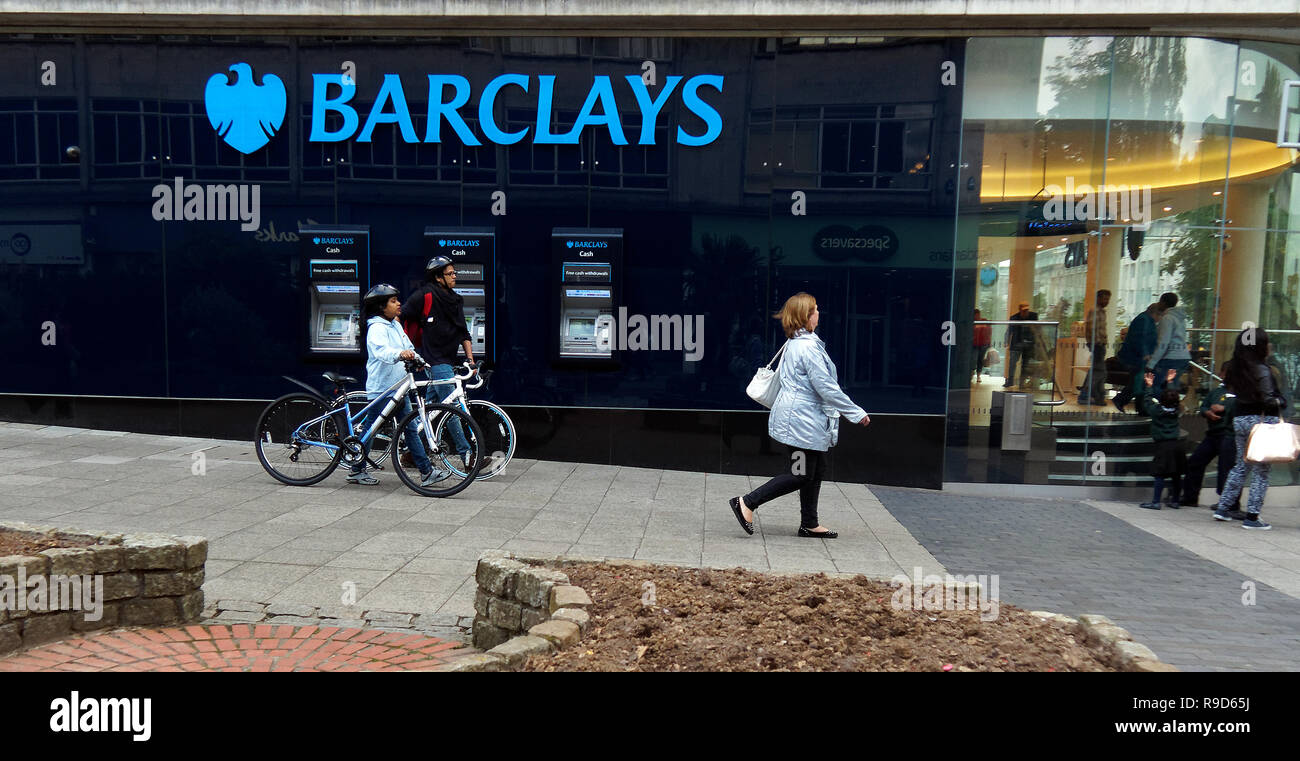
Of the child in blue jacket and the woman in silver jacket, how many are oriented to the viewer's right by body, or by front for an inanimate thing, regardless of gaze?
2

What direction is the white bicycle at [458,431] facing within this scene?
to the viewer's right

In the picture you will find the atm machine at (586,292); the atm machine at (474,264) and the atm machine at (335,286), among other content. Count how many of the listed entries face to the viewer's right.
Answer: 0

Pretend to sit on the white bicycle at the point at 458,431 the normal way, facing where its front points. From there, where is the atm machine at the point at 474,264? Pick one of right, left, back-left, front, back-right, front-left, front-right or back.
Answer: left

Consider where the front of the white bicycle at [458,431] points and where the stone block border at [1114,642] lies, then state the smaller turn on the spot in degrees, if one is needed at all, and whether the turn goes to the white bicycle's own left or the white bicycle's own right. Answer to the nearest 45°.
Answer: approximately 45° to the white bicycle's own right

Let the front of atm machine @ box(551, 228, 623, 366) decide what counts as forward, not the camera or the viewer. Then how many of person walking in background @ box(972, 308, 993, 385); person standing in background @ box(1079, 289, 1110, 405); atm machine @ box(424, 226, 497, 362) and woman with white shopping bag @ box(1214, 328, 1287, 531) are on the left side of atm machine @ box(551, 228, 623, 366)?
3

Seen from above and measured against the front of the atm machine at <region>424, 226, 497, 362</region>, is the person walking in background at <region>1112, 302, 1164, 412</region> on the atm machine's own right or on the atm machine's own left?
on the atm machine's own left

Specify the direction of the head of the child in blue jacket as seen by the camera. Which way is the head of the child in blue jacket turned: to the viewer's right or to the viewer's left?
to the viewer's right

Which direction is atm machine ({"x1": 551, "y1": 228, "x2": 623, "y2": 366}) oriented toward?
toward the camera

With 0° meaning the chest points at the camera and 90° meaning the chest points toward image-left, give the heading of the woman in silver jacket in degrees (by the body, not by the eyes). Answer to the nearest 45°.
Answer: approximately 270°

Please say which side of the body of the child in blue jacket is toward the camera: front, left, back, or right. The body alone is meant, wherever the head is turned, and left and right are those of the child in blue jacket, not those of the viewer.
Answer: right

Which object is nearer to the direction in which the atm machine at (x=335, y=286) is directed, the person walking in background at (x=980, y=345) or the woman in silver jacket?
the woman in silver jacket

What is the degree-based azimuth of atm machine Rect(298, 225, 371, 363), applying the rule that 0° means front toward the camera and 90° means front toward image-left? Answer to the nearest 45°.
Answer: approximately 0°

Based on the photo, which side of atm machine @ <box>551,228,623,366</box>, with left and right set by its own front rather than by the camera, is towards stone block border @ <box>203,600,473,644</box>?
front

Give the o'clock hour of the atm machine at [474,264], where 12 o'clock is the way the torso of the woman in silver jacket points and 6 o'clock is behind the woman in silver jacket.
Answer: The atm machine is roughly at 7 o'clock from the woman in silver jacket.

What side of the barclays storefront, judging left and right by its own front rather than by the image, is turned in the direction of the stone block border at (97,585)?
front

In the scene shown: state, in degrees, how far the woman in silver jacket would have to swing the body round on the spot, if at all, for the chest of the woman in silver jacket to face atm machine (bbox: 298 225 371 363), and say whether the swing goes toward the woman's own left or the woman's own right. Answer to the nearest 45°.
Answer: approximately 135° to the woman's own left

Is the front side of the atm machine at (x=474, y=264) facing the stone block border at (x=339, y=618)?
yes
